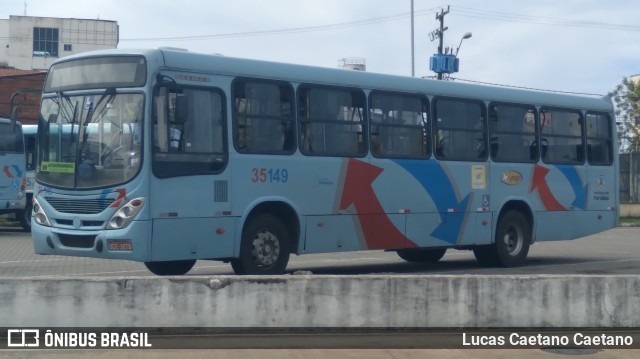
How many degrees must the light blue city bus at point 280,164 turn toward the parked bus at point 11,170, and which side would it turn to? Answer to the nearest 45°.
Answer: approximately 90° to its right

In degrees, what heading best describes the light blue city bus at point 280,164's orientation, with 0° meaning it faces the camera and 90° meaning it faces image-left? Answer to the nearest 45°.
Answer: approximately 45°

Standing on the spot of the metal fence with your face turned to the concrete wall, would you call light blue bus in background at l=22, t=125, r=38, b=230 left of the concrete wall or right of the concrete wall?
right

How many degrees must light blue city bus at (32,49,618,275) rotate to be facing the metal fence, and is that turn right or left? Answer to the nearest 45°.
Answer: approximately 180°

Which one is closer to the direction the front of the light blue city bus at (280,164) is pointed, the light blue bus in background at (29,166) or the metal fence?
the light blue bus in background

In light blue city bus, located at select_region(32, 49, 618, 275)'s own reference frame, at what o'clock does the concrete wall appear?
The concrete wall is roughly at 10 o'clock from the light blue city bus.

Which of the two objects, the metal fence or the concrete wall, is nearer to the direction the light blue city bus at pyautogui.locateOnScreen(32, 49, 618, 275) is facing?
the concrete wall
